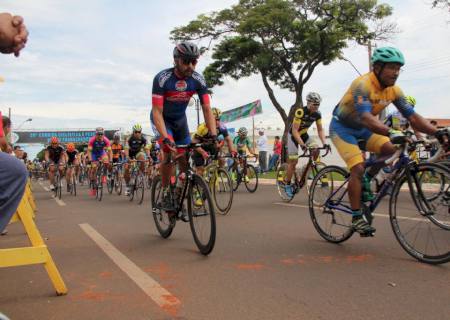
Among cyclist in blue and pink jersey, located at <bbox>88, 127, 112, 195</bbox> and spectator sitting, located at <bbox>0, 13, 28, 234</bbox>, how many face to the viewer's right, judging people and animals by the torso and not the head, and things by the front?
1

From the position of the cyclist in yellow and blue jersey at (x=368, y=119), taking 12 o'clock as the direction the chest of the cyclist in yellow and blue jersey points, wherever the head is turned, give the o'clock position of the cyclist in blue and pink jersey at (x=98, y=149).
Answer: The cyclist in blue and pink jersey is roughly at 6 o'clock from the cyclist in yellow and blue jersey.

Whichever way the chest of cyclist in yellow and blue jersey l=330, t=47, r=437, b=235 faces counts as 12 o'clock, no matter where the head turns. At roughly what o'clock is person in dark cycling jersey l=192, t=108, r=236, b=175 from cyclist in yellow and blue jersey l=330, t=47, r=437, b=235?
person in dark cycling jersey l=192, t=108, r=236, b=175 is roughly at 6 o'clock from cyclist in yellow and blue jersey l=330, t=47, r=437, b=235.

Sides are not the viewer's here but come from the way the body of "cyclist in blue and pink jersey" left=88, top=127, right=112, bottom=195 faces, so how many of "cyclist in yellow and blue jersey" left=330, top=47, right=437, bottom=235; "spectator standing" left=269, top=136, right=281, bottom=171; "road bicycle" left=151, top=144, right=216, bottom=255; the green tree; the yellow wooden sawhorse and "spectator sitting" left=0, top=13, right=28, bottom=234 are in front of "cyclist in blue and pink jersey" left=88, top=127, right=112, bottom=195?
4

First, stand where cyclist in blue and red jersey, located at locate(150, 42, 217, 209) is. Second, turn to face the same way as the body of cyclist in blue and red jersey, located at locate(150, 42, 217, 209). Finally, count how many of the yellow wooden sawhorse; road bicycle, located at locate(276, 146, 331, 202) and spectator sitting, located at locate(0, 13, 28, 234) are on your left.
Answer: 1

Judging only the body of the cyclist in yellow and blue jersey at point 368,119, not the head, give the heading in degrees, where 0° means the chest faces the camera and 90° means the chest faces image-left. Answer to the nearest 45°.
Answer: approximately 315°

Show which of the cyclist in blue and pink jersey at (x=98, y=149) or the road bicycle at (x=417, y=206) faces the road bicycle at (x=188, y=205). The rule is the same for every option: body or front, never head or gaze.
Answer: the cyclist in blue and pink jersey

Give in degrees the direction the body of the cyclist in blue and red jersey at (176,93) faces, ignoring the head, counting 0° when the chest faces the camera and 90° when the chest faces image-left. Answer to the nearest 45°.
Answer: approximately 315°
